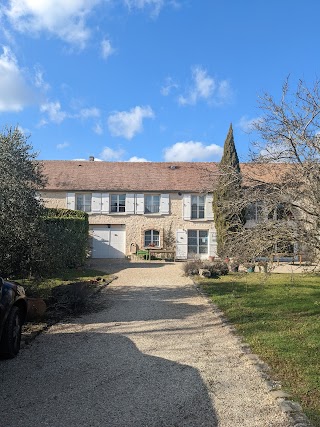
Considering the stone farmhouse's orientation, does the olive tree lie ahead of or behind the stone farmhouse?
ahead

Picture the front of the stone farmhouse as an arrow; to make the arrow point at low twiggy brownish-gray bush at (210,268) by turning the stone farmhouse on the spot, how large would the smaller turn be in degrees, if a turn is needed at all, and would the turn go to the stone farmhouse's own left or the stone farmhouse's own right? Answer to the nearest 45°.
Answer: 0° — it already faces it

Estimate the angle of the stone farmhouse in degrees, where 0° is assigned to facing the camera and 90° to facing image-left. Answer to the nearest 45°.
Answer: approximately 0°

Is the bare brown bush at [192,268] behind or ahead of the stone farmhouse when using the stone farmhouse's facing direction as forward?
ahead
